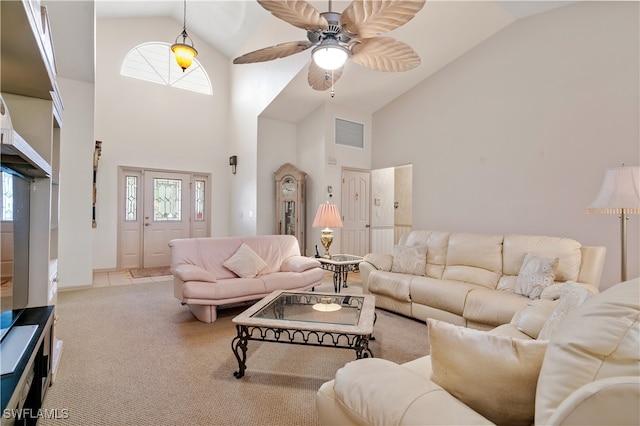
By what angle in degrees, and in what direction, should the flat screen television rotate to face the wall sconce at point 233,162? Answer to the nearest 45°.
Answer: approximately 45° to its left

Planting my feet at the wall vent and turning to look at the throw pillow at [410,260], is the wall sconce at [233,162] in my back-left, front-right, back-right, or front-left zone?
back-right

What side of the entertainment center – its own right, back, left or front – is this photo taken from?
right

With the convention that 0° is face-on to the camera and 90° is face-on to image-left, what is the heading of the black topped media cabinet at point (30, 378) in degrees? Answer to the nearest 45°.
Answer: approximately 270°

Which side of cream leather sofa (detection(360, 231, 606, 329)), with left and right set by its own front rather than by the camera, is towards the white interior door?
right

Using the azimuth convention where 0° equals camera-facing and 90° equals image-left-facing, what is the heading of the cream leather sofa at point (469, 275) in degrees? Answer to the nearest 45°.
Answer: approximately 45°

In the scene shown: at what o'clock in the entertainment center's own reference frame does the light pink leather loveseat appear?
The light pink leather loveseat is roughly at 11 o'clock from the entertainment center.

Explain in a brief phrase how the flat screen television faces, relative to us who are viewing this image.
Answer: facing to the right of the viewer

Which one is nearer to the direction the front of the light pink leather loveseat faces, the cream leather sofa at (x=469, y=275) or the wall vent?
the cream leather sofa
